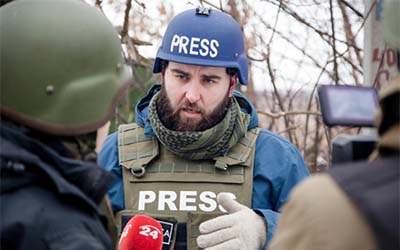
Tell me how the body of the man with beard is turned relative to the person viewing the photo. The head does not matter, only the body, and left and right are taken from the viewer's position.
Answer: facing the viewer

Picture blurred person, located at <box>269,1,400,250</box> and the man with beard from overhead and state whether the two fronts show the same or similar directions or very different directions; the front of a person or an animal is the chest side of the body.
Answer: very different directions

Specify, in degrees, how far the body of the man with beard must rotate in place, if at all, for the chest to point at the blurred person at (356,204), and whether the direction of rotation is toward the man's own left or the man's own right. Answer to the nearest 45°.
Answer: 0° — they already face them

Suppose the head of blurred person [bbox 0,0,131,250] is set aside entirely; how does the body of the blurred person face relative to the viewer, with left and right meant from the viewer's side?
facing away from the viewer and to the right of the viewer

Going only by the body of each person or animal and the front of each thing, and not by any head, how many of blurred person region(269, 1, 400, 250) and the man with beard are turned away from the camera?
1

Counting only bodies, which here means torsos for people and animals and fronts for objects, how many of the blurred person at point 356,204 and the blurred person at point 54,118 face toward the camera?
0

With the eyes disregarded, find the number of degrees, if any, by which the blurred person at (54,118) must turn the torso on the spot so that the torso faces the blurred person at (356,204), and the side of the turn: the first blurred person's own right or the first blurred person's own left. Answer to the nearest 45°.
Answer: approximately 90° to the first blurred person's own right

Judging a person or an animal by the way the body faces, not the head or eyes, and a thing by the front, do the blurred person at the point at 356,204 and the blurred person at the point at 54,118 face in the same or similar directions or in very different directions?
same or similar directions

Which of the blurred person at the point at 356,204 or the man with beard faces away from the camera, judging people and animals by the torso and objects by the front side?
the blurred person

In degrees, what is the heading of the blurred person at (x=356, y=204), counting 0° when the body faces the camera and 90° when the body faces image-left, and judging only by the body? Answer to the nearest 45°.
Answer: approximately 180°

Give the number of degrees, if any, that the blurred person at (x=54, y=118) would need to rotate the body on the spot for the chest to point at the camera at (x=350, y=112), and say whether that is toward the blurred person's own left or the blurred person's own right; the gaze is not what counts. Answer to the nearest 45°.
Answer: approximately 90° to the blurred person's own right

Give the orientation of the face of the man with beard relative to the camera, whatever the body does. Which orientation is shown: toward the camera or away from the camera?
toward the camera

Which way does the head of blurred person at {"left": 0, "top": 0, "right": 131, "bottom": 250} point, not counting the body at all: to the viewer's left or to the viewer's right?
to the viewer's right
